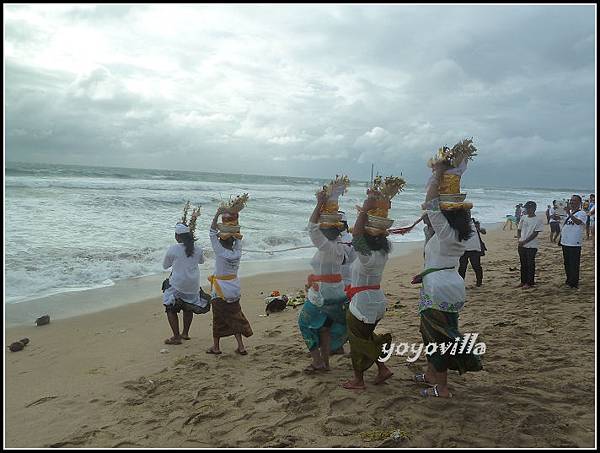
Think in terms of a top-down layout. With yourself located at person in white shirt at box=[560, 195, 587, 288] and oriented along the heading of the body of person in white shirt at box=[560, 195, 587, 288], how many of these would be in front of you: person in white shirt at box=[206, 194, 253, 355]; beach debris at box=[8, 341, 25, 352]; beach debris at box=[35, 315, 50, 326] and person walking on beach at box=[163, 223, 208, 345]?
4

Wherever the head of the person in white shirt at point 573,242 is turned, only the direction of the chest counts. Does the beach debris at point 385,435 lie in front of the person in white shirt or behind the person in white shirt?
in front

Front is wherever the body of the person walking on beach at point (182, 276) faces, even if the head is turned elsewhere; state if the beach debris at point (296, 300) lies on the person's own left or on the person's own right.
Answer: on the person's own right

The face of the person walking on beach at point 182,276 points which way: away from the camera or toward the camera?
away from the camera

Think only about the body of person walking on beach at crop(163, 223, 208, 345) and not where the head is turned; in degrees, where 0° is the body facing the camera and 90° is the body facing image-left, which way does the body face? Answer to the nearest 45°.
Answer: approximately 135°

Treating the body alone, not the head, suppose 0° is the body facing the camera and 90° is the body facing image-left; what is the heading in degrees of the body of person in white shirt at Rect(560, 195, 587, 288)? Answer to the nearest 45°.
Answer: approximately 45°

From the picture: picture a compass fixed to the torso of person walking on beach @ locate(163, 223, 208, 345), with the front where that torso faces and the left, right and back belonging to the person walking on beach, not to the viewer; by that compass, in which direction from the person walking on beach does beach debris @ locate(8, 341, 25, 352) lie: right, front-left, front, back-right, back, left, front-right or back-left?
front-left

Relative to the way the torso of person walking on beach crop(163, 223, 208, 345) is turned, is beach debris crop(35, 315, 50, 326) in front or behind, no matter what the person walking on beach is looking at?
in front

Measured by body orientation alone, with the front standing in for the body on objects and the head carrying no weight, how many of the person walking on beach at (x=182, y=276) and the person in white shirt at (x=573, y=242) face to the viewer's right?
0

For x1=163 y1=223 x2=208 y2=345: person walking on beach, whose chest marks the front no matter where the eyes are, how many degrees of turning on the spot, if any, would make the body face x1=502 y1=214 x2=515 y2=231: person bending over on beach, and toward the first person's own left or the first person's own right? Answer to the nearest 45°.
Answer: approximately 90° to the first person's own right

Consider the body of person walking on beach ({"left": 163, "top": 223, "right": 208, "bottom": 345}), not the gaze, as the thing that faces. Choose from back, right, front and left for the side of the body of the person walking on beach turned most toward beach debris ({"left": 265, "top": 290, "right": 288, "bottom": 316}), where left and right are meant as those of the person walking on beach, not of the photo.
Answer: right

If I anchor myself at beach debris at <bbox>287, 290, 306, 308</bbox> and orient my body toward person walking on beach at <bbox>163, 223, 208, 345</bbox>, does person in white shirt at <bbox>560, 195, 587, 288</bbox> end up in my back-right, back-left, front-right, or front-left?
back-left

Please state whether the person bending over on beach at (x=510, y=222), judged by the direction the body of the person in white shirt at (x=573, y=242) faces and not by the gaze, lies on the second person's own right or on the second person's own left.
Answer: on the second person's own right

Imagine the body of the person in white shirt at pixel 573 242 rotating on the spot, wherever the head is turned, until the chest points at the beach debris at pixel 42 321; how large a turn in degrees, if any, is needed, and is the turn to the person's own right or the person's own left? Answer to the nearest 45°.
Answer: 0° — they already face it

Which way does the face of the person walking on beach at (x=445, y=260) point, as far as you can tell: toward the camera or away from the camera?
away from the camera

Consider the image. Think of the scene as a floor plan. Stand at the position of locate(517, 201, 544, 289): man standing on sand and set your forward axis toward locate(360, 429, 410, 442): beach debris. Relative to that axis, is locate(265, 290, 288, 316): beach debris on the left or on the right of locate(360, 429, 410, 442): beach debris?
right
